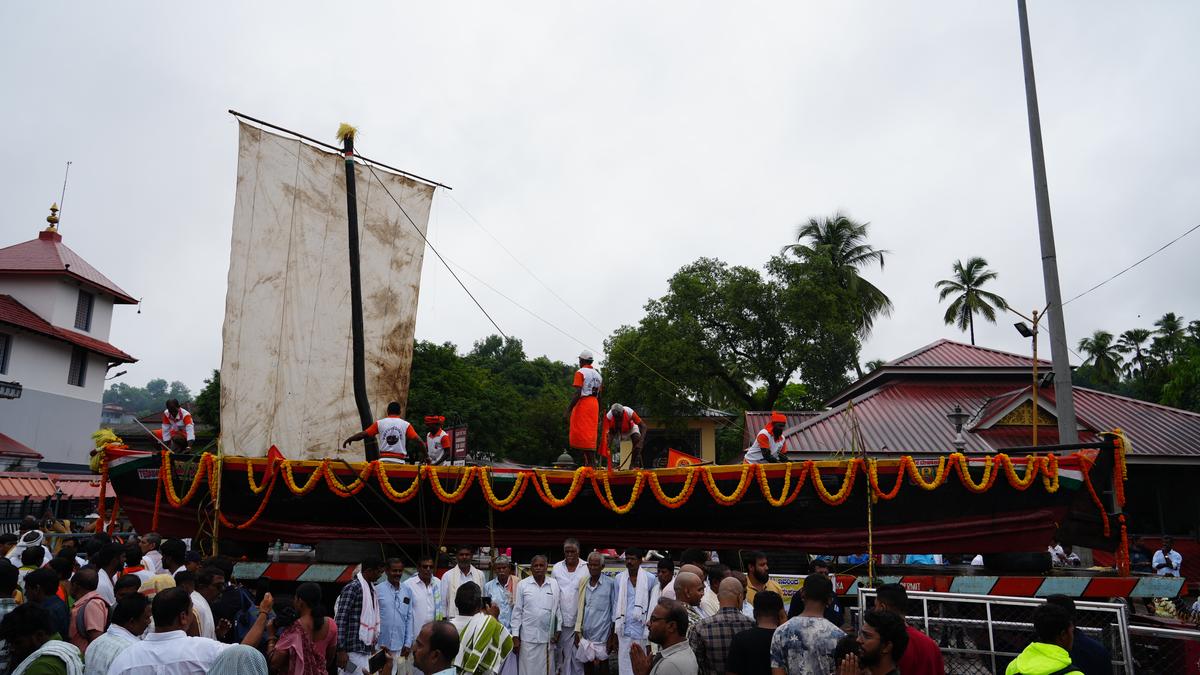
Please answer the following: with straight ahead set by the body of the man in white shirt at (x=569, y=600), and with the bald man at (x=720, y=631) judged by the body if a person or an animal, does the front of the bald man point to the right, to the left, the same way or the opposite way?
the opposite way

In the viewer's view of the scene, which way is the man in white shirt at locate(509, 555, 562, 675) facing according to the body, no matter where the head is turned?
toward the camera

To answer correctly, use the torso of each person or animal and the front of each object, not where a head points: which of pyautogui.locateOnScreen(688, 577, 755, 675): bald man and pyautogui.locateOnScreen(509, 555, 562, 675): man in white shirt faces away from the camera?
the bald man

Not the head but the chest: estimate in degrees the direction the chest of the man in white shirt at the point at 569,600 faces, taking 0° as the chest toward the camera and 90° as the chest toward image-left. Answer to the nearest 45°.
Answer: approximately 0°

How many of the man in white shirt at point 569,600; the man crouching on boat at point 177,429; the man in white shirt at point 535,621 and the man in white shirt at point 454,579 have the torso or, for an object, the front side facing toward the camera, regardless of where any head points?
4

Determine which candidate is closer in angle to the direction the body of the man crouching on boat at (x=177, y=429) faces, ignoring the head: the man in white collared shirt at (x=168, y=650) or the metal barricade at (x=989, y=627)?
the man in white collared shirt

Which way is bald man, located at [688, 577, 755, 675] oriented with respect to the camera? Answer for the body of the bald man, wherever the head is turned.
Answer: away from the camera

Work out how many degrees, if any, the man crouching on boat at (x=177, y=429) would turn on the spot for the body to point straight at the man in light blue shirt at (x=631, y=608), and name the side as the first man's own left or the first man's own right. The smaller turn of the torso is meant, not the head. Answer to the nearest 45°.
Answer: approximately 45° to the first man's own left

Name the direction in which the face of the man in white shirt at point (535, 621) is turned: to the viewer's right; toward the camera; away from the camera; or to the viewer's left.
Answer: toward the camera

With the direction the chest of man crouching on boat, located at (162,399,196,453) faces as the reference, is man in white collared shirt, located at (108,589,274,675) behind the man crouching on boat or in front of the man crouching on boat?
in front

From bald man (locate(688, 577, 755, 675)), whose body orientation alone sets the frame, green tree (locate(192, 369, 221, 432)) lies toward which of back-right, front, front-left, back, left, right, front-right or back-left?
front-left

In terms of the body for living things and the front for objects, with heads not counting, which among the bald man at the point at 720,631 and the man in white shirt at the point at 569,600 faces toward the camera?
the man in white shirt

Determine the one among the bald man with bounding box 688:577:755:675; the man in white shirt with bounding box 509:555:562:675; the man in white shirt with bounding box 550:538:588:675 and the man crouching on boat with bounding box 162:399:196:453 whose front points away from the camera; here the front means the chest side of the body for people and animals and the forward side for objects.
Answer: the bald man

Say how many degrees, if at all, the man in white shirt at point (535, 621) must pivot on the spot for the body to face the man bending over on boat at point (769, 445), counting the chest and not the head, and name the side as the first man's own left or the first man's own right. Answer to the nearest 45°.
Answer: approximately 135° to the first man's own left

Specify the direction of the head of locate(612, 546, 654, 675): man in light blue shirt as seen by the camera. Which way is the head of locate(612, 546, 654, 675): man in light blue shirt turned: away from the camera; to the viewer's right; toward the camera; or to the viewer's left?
toward the camera

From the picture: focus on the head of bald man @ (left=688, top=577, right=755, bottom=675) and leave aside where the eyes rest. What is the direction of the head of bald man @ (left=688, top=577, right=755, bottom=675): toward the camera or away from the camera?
away from the camera
